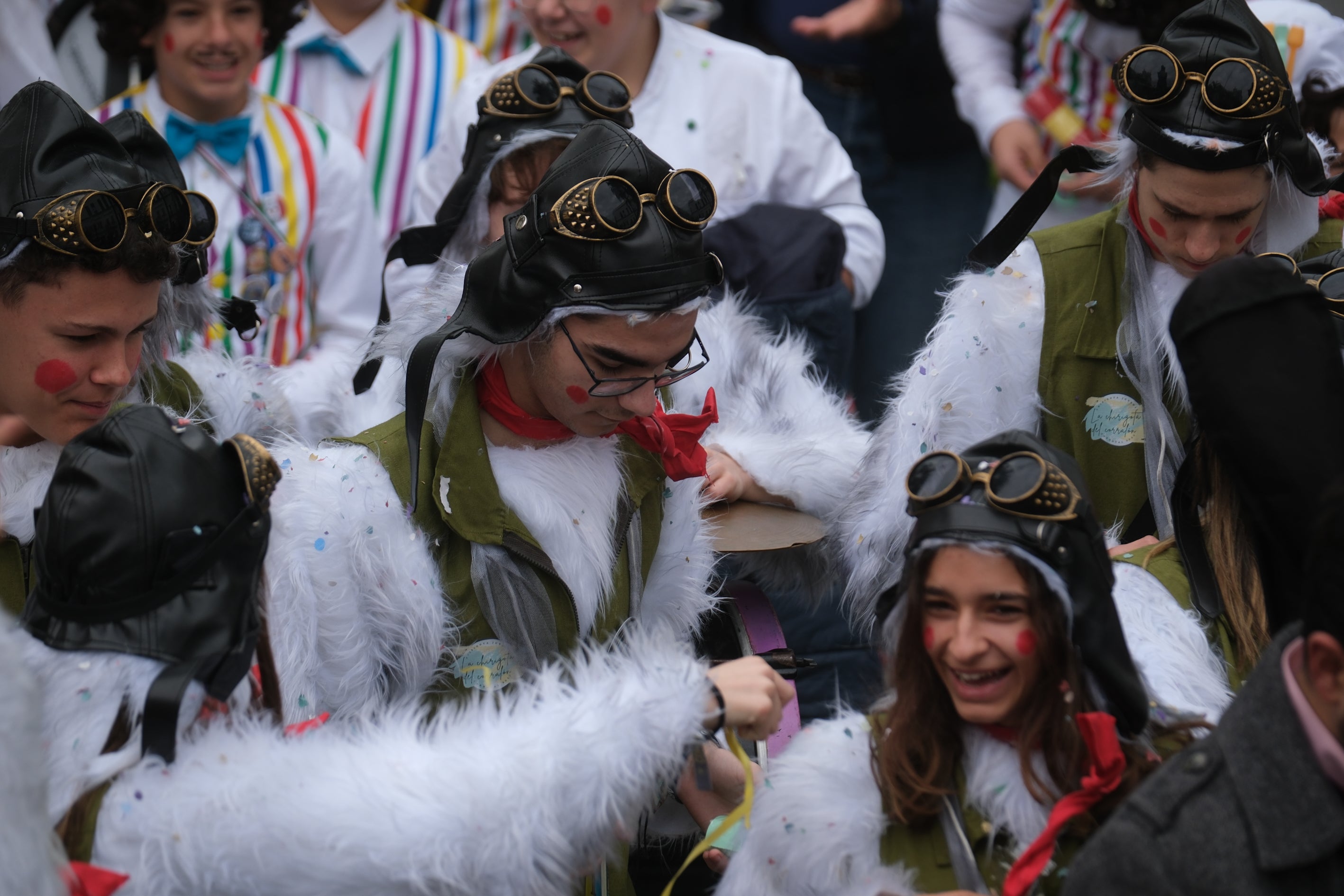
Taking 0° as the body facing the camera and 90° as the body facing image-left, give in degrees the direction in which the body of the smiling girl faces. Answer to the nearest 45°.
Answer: approximately 0°
